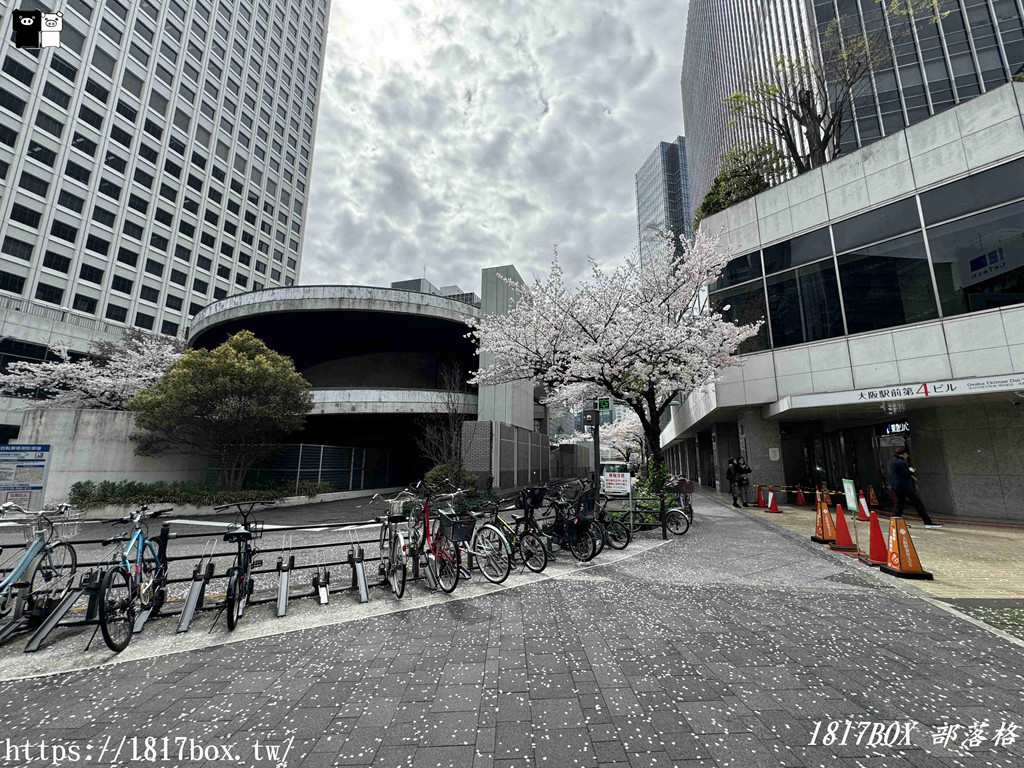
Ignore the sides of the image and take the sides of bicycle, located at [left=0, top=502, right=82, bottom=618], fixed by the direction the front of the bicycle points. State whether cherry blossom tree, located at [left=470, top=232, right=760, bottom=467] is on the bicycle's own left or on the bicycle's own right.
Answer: on the bicycle's own right

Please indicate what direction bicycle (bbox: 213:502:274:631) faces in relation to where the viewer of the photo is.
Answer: facing away from the viewer

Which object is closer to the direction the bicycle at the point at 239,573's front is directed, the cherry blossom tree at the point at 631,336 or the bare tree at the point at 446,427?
the bare tree

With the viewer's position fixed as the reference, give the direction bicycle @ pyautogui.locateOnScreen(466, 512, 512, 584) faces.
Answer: facing away from the viewer and to the left of the viewer

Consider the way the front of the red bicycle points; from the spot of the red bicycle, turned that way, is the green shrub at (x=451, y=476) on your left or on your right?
on your right

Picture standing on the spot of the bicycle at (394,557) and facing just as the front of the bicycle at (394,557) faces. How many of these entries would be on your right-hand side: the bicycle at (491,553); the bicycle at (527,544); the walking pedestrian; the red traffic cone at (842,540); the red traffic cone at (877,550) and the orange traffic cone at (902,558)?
6

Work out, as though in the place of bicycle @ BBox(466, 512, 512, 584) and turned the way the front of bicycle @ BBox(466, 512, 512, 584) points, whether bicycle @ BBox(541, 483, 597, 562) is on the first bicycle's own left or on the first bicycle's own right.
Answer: on the first bicycle's own right

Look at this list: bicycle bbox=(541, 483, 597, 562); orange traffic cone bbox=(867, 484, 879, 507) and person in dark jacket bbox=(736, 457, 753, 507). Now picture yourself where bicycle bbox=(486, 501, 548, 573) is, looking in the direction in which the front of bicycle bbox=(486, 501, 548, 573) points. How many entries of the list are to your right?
3

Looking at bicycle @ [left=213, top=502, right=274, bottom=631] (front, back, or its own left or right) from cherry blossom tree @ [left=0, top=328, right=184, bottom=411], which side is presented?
front

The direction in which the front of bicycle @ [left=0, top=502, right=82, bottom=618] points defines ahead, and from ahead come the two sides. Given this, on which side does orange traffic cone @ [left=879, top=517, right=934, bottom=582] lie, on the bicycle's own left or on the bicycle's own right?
on the bicycle's own right

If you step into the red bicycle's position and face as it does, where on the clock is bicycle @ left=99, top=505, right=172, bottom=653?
The bicycle is roughly at 10 o'clock from the red bicycle.

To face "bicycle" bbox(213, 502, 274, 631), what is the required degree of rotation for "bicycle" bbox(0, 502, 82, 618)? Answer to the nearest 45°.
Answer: approximately 90° to its right

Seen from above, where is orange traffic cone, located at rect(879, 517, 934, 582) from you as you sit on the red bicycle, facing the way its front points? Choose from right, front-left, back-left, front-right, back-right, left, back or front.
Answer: back-right

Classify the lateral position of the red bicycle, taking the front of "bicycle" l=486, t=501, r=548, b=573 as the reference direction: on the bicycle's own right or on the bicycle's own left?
on the bicycle's own left

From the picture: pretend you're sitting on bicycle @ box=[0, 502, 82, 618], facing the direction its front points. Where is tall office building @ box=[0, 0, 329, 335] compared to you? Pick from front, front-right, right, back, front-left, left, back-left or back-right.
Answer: front-left

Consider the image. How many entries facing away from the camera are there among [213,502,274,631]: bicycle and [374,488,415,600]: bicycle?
2

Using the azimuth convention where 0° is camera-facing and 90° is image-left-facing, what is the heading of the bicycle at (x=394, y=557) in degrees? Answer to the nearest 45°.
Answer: approximately 180°
